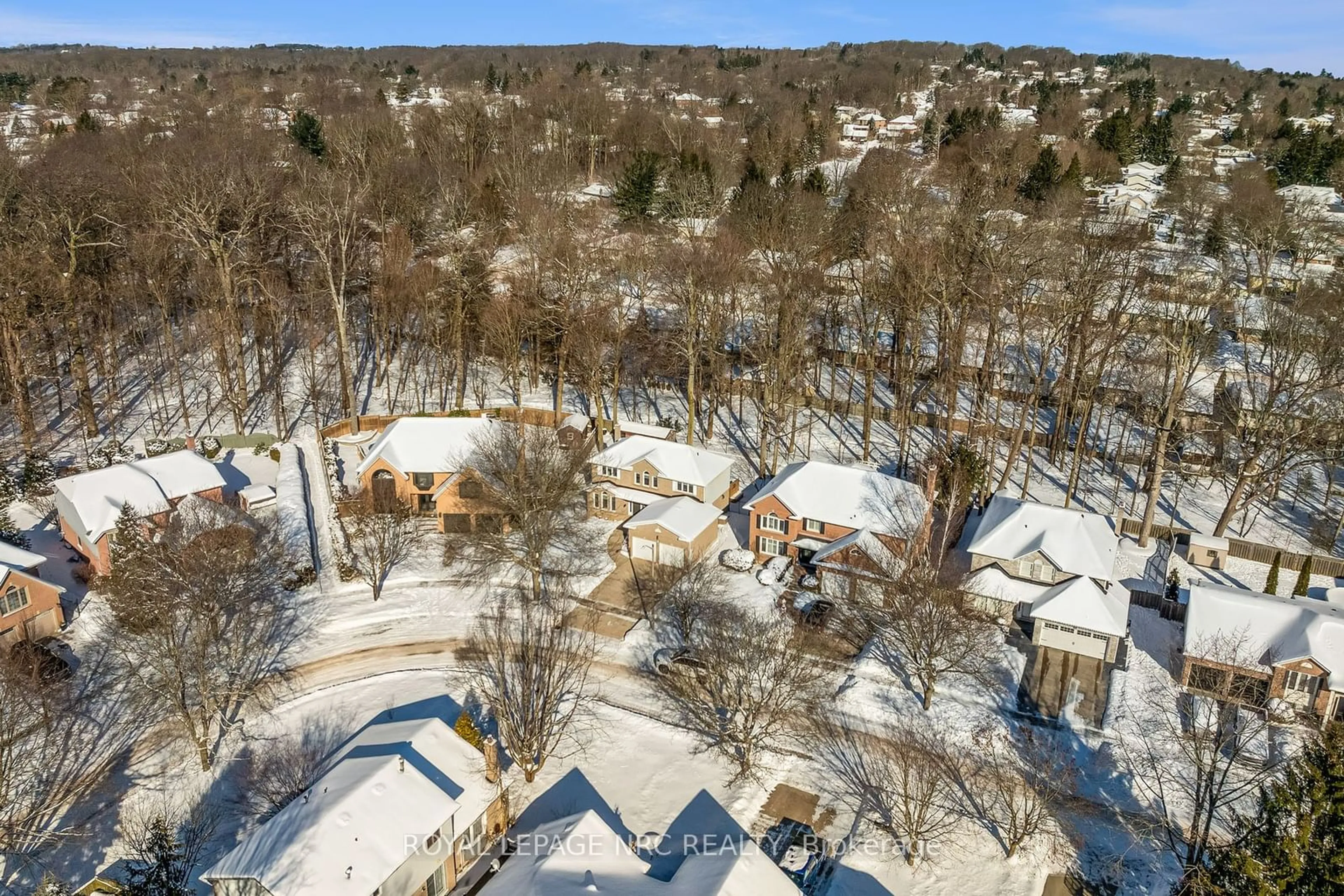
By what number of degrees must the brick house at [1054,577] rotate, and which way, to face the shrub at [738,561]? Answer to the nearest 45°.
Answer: approximately 90° to its right

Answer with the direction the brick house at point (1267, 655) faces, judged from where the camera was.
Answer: facing the viewer

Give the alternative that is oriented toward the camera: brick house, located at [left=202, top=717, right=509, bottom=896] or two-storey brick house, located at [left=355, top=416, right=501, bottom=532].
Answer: the two-storey brick house

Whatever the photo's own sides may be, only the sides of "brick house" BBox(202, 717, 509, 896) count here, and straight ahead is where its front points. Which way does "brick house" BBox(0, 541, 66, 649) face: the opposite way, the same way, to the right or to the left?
the opposite way

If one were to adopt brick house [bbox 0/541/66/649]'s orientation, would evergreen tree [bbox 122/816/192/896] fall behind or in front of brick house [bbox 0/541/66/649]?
in front

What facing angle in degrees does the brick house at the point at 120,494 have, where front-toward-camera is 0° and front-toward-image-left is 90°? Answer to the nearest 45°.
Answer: approximately 315°

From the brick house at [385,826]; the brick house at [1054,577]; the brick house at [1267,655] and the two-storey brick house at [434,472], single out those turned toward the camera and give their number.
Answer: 3

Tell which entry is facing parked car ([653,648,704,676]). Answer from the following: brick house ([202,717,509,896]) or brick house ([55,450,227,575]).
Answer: brick house ([55,450,227,575])

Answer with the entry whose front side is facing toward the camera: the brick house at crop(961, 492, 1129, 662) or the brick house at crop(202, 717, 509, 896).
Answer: the brick house at crop(961, 492, 1129, 662)

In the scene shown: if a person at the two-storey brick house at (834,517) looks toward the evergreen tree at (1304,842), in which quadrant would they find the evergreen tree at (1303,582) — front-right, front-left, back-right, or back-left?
front-left

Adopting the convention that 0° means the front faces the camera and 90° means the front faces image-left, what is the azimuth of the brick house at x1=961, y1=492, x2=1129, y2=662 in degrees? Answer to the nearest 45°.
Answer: approximately 0°

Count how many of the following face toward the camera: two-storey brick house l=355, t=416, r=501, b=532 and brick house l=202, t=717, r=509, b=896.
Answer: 1

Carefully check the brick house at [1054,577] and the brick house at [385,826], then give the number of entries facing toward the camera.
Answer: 1

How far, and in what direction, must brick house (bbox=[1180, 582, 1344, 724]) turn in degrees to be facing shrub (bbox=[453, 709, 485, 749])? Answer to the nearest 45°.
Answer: approximately 45° to its right

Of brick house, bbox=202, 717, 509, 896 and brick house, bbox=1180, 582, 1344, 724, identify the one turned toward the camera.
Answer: brick house, bbox=1180, 582, 1344, 724

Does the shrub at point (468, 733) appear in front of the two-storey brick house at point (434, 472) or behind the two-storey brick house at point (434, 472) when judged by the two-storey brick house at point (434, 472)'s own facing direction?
in front

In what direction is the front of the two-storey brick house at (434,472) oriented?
toward the camera
